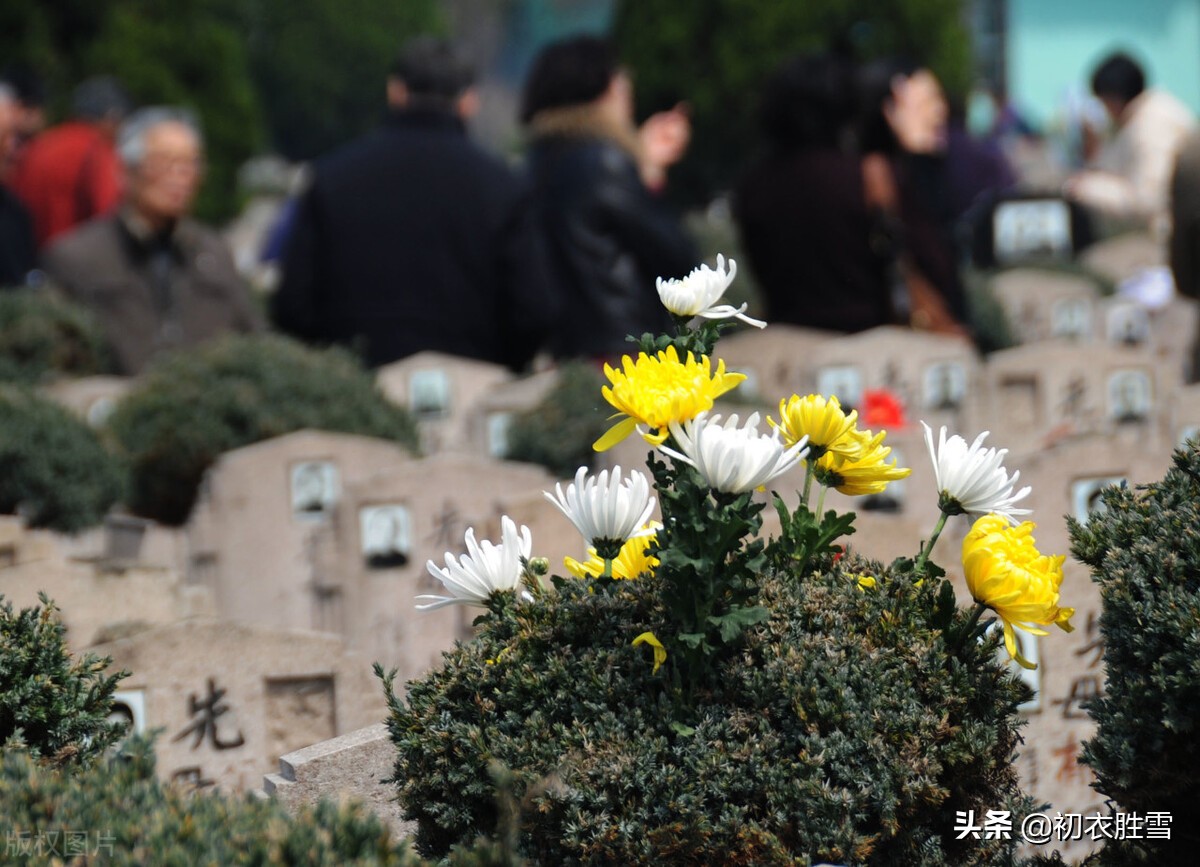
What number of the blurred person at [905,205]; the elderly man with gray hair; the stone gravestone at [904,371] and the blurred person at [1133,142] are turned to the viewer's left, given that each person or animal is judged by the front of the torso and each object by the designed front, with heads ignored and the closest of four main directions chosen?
1

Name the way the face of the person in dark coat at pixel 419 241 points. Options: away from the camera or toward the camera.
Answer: away from the camera

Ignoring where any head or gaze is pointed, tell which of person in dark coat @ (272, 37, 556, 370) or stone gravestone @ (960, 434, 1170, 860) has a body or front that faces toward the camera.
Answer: the stone gravestone

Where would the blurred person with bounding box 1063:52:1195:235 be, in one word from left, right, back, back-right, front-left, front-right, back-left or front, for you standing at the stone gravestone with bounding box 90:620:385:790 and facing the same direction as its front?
back-left

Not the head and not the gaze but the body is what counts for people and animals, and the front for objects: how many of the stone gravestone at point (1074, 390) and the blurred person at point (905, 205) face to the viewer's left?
0

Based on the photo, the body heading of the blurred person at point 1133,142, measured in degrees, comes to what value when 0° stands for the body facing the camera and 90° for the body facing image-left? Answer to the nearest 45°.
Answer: approximately 90°

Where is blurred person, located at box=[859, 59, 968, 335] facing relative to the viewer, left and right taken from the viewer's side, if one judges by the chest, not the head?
facing the viewer and to the right of the viewer

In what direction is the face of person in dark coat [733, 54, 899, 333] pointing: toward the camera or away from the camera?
away from the camera

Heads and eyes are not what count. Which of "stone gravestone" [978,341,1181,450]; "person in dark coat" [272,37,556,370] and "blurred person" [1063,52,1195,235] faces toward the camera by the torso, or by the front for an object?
the stone gravestone

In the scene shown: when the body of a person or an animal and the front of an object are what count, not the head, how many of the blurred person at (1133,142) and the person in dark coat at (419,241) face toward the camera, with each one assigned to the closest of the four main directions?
0

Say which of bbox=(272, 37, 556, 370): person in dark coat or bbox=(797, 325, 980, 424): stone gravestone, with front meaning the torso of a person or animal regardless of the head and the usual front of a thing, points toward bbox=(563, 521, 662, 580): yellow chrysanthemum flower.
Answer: the stone gravestone

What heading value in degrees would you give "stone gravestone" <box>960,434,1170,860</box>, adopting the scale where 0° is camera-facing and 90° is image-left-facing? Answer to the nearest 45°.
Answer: approximately 0°

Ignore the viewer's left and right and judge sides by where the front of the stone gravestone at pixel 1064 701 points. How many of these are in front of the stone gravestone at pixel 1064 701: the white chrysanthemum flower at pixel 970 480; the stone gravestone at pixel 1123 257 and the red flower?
1

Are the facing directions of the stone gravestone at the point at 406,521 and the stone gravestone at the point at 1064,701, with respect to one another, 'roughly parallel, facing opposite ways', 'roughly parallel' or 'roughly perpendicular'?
roughly parallel

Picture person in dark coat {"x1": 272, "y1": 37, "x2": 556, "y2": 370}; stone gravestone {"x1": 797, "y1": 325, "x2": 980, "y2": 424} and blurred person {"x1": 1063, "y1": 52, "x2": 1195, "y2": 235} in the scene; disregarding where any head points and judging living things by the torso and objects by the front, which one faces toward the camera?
the stone gravestone

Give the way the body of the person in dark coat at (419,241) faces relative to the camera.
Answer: away from the camera

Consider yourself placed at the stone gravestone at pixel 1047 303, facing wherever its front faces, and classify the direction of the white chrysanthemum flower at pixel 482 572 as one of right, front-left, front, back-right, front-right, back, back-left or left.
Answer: front

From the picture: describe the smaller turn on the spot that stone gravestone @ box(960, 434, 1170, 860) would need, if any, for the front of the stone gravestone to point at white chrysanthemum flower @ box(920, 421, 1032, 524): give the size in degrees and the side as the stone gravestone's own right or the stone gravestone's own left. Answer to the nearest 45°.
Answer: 0° — it already faces it

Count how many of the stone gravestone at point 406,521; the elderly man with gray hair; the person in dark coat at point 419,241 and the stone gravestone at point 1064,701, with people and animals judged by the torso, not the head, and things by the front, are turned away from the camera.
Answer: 1
